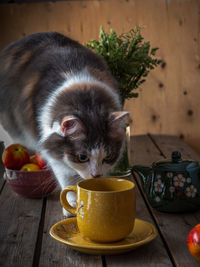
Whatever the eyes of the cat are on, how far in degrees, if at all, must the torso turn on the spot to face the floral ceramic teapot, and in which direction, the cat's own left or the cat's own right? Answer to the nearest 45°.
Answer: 0° — it already faces it

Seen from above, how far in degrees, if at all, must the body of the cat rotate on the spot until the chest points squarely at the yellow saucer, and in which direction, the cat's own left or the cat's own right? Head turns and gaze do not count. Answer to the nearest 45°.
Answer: approximately 45° to the cat's own right

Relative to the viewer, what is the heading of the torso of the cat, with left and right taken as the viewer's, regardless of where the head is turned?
facing the viewer and to the right of the viewer

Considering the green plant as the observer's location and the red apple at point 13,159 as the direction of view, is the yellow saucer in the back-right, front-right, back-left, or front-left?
front-left

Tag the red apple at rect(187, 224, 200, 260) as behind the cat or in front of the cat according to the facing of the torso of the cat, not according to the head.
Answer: in front
